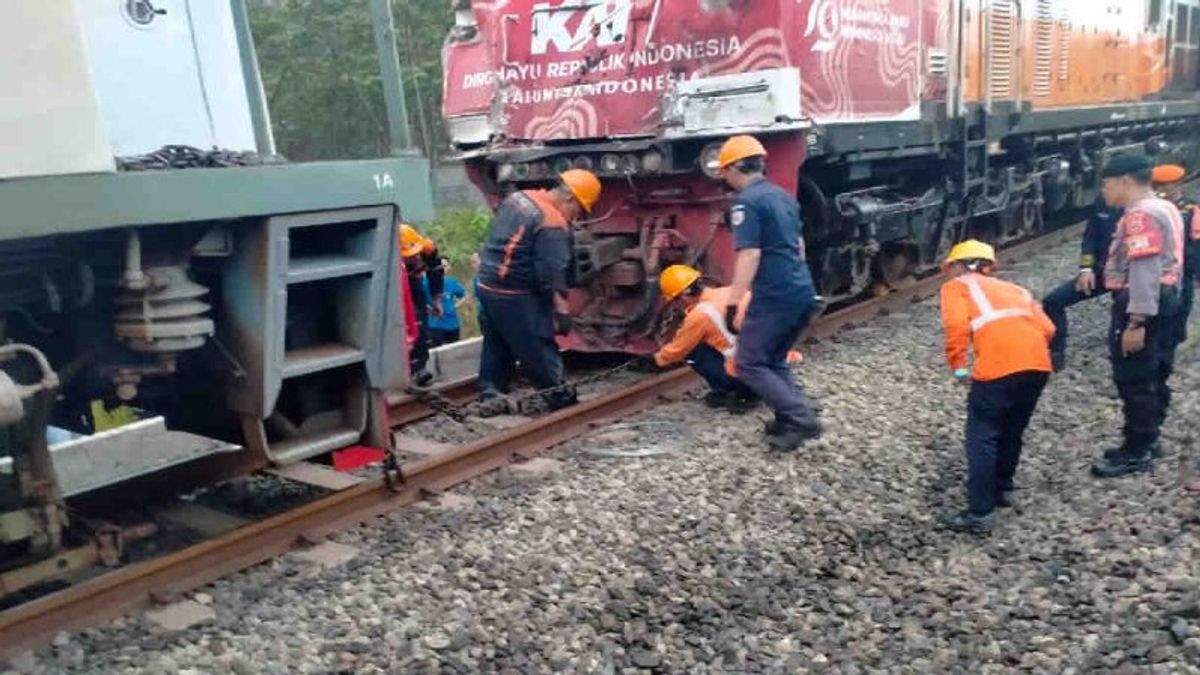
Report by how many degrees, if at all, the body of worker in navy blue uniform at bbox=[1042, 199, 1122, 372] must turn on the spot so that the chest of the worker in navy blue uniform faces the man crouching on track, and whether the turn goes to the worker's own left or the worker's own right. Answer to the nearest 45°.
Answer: approximately 45° to the worker's own left

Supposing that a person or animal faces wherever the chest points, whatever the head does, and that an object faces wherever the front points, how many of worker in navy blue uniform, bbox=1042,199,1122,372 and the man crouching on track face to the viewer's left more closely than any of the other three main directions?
2

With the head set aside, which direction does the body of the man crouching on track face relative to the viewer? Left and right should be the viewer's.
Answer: facing to the left of the viewer

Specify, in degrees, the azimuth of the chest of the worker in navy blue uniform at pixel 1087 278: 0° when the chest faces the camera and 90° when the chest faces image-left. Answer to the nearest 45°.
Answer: approximately 90°

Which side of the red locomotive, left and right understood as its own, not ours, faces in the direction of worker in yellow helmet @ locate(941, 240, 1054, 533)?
left

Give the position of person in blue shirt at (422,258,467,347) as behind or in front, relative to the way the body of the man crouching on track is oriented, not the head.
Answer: in front

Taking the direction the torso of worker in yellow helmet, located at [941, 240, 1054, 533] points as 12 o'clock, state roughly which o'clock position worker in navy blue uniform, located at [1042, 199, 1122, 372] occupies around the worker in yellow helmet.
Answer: The worker in navy blue uniform is roughly at 2 o'clock from the worker in yellow helmet.

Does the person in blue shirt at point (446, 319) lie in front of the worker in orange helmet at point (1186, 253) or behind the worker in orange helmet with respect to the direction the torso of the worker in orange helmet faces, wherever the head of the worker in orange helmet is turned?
in front
